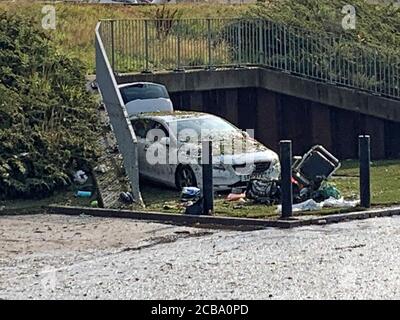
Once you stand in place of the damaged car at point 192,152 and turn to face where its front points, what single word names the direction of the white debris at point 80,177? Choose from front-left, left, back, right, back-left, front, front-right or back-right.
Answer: back-right

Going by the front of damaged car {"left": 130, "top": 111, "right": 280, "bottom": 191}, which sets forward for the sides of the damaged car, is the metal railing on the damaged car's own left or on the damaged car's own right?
on the damaged car's own left

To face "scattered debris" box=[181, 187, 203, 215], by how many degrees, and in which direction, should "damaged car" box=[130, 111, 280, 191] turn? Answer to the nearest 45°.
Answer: approximately 45° to its right

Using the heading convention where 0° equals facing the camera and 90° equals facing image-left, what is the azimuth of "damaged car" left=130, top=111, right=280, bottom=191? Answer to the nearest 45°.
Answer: approximately 315°

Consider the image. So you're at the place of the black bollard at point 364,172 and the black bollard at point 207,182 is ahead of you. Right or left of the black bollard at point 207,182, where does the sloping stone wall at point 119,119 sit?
right
